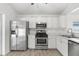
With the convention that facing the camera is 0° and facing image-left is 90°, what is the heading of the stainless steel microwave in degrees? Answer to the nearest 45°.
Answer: approximately 0°

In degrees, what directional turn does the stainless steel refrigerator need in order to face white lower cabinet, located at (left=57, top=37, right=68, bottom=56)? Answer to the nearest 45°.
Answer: approximately 45° to its left

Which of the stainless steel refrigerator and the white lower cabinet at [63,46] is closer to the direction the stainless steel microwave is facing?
the white lower cabinet

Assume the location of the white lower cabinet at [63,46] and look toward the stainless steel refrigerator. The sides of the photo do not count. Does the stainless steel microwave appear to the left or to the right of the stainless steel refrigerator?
right

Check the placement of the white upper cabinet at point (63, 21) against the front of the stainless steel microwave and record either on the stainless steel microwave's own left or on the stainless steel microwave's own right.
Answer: on the stainless steel microwave's own left

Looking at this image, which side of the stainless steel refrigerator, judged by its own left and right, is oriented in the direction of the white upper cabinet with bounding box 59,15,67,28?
left

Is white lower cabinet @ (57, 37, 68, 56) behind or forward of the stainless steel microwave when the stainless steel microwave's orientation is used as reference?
forward

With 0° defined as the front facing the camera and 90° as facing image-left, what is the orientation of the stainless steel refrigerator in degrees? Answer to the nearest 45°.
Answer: approximately 0°

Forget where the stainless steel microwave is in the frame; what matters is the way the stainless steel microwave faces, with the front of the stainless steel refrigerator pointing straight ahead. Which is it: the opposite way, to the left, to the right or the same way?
the same way

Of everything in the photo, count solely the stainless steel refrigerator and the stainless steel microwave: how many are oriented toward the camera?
2

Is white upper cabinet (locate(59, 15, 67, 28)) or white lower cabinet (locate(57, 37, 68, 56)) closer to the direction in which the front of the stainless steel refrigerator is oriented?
the white lower cabinet

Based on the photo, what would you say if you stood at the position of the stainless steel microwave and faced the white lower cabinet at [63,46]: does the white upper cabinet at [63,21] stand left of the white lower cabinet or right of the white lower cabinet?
left
